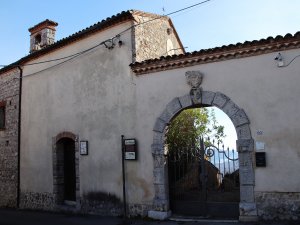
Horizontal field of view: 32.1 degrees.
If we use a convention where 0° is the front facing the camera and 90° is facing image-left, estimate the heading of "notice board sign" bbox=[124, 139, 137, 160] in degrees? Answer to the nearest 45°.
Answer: approximately 0°

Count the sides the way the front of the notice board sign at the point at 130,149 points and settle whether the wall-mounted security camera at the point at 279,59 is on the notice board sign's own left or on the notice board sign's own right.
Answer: on the notice board sign's own left

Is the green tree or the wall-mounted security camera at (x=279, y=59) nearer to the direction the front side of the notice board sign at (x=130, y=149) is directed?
the wall-mounted security camera

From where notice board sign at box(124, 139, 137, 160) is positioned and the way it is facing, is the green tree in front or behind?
behind

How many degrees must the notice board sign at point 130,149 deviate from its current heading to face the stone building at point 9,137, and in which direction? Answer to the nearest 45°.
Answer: approximately 135° to its right
